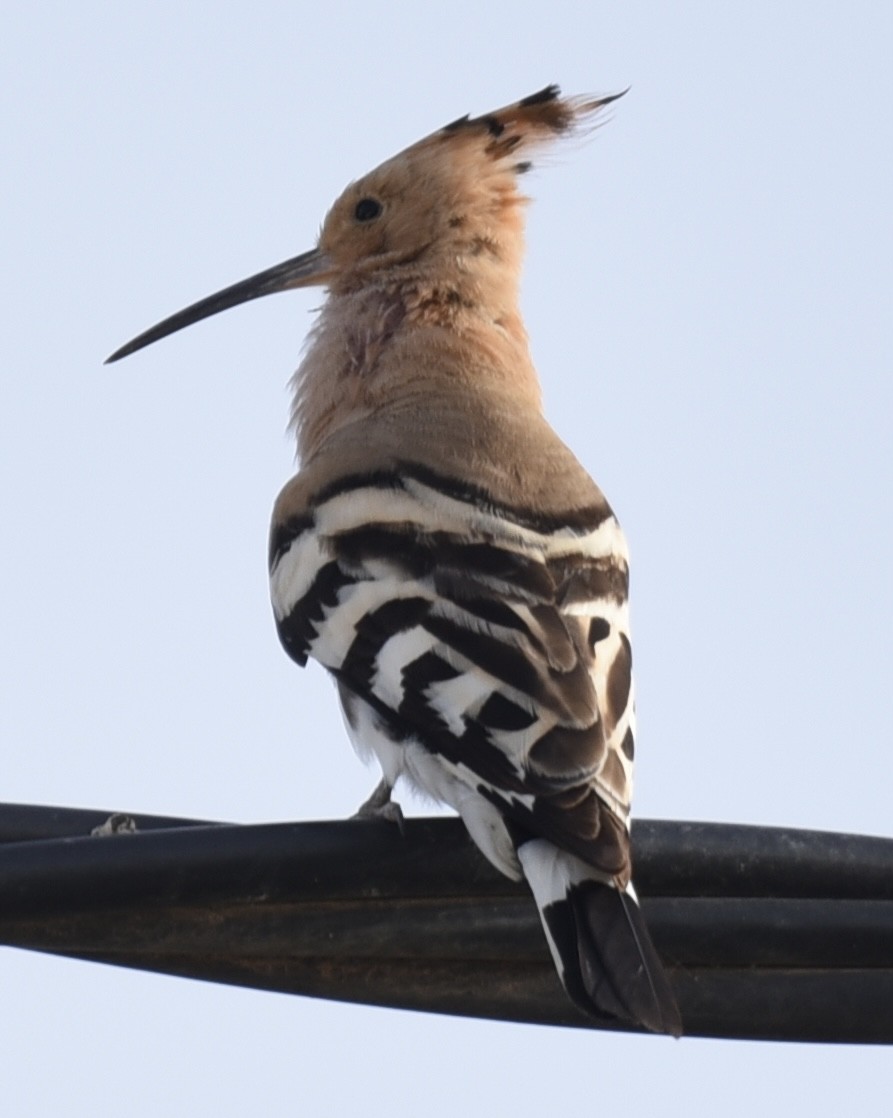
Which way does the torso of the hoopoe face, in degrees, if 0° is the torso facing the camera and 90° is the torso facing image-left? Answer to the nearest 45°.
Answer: approximately 135°
